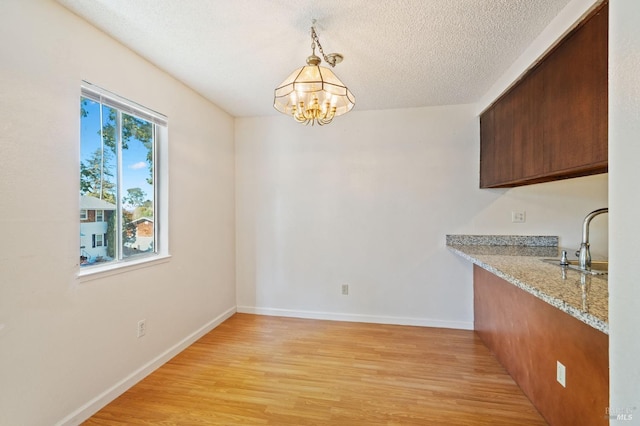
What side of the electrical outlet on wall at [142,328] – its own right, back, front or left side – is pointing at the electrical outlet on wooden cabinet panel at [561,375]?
front

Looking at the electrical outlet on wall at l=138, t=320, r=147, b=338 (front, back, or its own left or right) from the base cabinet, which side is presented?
front

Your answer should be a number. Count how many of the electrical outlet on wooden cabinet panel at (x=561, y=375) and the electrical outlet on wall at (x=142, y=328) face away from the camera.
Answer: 0

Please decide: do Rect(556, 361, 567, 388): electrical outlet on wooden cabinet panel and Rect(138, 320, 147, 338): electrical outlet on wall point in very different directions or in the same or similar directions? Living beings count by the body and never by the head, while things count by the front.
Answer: very different directions

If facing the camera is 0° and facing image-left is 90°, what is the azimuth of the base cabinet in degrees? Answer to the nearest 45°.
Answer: approximately 225°

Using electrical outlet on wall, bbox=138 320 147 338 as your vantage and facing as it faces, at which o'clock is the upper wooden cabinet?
The upper wooden cabinet is roughly at 12 o'clock from the electrical outlet on wall.

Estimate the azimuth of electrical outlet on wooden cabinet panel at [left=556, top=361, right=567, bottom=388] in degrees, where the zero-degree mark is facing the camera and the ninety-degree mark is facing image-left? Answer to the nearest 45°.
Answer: approximately 45°

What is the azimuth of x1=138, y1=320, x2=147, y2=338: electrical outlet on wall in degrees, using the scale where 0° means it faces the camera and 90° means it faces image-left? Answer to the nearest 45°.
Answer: approximately 315°

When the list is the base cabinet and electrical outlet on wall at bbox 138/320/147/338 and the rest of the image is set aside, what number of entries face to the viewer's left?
0

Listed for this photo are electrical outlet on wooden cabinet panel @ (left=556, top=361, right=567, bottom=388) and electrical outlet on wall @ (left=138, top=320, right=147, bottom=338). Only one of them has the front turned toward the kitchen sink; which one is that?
electrical outlet on wall @ (left=138, top=320, right=147, bottom=338)
